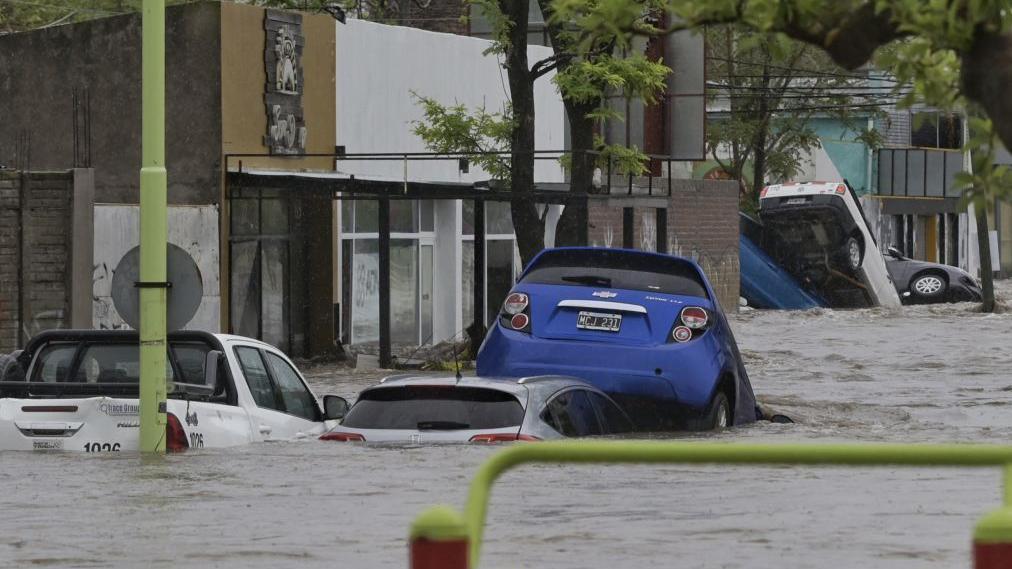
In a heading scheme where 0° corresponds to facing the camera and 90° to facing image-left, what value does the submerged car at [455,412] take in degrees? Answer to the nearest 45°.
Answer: approximately 225°

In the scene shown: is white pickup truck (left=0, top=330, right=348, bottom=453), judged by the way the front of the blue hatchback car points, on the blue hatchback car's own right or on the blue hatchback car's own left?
on the blue hatchback car's own left

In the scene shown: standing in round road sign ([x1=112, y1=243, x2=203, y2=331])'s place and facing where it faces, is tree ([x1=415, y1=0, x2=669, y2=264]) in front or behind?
in front

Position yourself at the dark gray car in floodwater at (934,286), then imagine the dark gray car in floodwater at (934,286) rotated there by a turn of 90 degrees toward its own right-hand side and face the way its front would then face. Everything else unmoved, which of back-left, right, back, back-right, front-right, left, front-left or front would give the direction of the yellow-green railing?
front

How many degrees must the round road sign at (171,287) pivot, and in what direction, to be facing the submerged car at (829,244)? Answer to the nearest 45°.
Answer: approximately 45° to its right

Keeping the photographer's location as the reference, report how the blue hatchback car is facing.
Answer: facing away from the viewer

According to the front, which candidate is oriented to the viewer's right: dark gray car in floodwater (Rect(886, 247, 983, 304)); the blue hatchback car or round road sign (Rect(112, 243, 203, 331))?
the dark gray car in floodwater

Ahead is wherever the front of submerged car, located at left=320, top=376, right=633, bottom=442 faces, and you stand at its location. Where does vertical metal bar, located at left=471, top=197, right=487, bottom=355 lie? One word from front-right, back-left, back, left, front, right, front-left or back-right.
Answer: front-left

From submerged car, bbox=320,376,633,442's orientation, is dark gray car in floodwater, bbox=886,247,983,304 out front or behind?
out front

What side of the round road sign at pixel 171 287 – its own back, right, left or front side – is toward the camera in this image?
back

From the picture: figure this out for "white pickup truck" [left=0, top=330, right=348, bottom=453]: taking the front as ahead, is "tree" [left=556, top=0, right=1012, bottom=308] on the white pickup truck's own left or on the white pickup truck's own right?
on the white pickup truck's own right

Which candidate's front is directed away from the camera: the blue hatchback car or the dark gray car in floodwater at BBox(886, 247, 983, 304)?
the blue hatchback car
